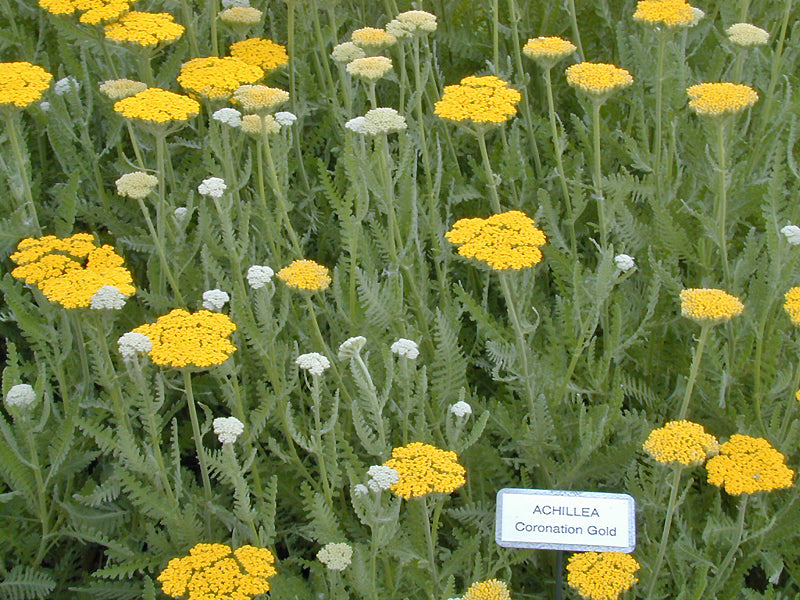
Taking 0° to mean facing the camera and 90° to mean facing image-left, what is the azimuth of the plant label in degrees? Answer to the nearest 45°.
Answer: approximately 0°

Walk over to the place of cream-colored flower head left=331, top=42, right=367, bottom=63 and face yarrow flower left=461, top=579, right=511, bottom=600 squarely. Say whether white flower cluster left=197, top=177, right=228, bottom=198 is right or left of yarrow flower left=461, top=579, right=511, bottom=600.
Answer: right

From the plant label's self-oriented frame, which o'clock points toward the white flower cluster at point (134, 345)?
The white flower cluster is roughly at 3 o'clock from the plant label.

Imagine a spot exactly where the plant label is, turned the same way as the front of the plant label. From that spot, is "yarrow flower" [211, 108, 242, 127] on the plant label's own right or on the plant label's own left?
on the plant label's own right

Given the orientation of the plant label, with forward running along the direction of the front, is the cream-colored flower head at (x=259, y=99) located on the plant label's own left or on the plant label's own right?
on the plant label's own right

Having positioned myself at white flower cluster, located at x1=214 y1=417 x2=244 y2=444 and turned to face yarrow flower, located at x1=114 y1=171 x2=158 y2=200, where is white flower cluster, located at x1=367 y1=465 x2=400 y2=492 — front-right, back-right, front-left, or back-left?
back-right

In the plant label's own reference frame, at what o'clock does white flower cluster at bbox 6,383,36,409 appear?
The white flower cluster is roughly at 3 o'clock from the plant label.

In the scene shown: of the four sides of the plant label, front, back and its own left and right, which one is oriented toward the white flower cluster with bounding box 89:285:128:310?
right

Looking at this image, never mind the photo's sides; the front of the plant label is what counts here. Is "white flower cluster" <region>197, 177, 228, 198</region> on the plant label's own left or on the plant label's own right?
on the plant label's own right

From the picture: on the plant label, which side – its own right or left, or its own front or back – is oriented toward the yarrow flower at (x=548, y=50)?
back

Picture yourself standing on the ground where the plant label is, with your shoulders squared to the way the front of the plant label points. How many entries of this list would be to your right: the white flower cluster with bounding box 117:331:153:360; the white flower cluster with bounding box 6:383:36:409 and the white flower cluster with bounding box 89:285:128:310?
3
